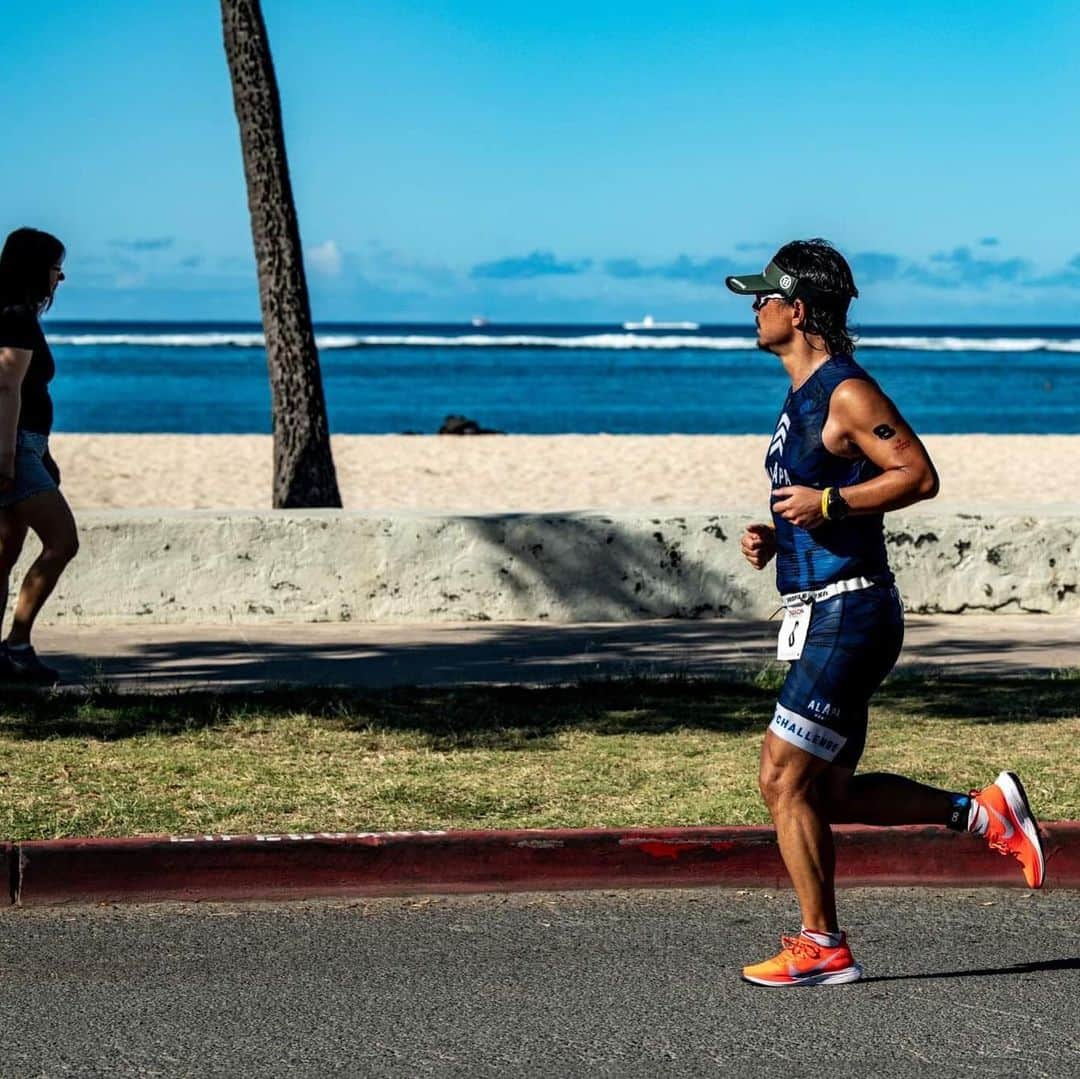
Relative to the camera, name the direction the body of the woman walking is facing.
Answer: to the viewer's right

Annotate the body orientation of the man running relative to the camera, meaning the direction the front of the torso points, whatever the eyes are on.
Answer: to the viewer's left

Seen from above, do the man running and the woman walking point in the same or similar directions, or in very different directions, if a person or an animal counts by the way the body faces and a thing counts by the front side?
very different directions

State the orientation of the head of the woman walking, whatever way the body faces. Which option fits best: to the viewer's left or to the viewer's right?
to the viewer's right

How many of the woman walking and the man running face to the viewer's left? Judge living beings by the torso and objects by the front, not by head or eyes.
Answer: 1

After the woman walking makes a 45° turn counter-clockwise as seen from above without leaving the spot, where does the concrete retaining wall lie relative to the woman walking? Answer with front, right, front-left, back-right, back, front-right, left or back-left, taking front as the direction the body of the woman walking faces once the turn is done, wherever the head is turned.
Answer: front

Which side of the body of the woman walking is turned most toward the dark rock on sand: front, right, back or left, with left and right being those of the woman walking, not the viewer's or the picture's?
left

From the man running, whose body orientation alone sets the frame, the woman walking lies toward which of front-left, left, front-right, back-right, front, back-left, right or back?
front-right

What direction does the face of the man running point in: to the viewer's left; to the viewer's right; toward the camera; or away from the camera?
to the viewer's left

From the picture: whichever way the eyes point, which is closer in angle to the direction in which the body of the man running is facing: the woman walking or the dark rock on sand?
the woman walking

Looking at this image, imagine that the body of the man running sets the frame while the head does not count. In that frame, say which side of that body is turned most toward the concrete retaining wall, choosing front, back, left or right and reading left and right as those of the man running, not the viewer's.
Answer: right
